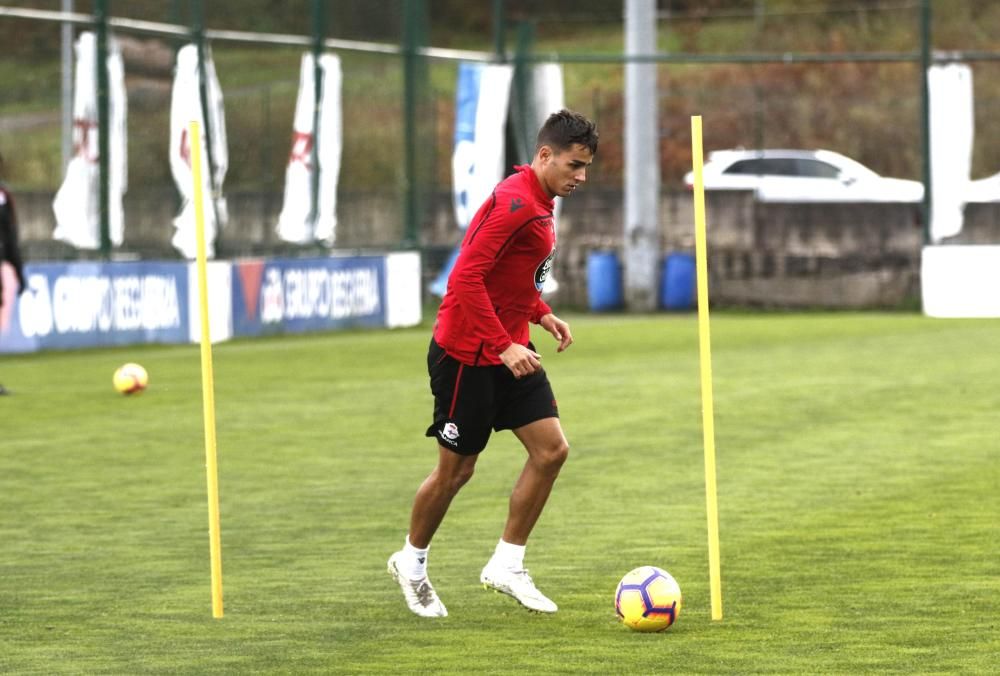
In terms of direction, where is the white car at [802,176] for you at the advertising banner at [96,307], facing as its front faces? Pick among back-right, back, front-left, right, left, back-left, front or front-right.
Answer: left

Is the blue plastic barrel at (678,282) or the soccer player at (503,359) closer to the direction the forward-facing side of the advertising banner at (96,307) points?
the soccer player

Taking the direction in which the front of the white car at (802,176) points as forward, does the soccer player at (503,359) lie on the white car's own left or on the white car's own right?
on the white car's own right

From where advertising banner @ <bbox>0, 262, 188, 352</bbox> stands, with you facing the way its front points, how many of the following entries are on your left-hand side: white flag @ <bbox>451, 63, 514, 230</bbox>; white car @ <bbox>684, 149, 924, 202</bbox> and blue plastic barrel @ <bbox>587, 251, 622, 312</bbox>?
3

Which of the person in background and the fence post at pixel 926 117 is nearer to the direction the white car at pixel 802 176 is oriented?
the fence post

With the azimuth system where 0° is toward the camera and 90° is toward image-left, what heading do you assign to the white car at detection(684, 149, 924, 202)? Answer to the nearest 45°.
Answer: approximately 270°

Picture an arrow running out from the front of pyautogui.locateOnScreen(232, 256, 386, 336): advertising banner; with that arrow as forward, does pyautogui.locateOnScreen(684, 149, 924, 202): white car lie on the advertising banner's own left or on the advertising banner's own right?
on the advertising banner's own left

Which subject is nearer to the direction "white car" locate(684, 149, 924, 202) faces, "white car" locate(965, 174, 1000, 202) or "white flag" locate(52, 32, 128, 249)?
the white car

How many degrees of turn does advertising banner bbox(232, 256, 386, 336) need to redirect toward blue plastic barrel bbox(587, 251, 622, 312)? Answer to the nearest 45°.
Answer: approximately 90° to its left

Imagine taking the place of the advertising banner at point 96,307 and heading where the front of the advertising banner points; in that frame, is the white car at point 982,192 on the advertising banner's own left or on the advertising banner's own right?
on the advertising banner's own left

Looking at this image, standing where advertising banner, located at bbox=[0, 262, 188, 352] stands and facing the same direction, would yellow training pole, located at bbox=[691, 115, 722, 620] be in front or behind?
in front

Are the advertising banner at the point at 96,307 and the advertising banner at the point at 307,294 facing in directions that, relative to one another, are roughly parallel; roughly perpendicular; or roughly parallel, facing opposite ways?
roughly parallel

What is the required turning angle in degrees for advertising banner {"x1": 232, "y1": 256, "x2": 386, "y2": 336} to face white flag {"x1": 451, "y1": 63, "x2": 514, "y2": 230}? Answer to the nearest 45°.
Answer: approximately 90° to its left

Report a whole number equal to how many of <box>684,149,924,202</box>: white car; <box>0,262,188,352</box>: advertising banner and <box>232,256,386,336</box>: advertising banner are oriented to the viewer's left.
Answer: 0

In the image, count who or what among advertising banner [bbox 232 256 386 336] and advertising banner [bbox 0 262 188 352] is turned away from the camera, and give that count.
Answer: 0

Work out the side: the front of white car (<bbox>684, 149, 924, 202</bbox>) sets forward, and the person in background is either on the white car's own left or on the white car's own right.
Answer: on the white car's own right

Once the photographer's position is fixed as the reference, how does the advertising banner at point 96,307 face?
facing the viewer and to the right of the viewer

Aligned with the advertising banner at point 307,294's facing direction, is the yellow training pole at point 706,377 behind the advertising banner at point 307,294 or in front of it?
in front

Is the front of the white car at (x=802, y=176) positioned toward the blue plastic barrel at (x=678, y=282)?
no
